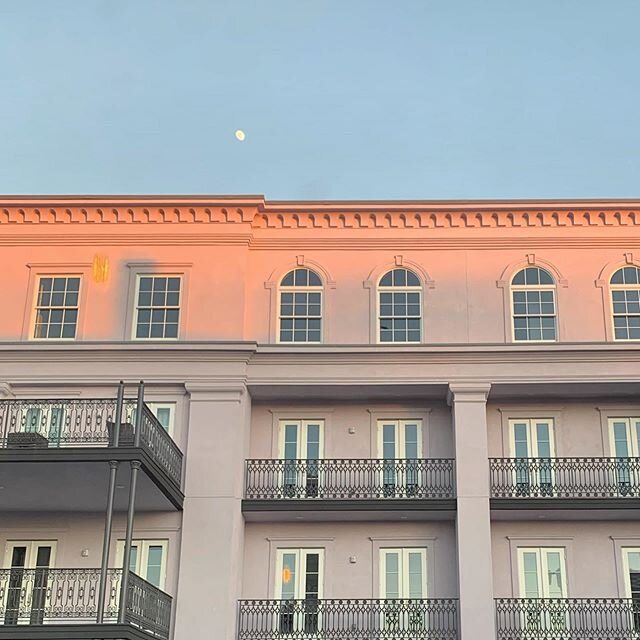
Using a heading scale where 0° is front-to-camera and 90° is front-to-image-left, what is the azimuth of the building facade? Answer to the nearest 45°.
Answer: approximately 0°
